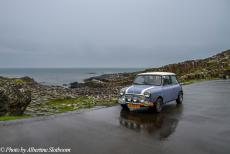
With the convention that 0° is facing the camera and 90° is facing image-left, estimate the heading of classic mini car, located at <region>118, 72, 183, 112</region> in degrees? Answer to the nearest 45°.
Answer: approximately 45°

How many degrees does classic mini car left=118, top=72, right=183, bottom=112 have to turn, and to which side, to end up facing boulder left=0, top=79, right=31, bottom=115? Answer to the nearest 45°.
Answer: approximately 45° to its right
